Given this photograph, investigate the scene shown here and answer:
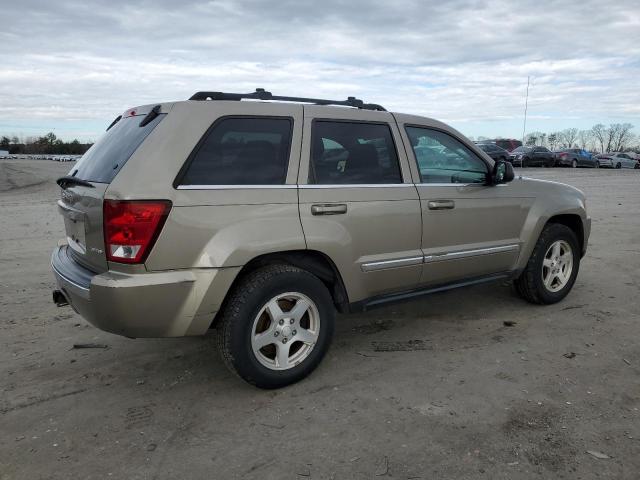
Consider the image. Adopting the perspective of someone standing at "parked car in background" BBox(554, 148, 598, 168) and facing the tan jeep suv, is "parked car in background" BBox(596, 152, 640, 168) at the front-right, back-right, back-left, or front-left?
back-left

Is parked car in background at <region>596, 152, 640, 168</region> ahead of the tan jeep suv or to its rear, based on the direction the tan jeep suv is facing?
ahead

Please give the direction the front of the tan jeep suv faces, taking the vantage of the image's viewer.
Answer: facing away from the viewer and to the right of the viewer

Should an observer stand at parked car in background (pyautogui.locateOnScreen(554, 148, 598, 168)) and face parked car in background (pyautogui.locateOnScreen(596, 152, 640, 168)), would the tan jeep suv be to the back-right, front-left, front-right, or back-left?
back-right

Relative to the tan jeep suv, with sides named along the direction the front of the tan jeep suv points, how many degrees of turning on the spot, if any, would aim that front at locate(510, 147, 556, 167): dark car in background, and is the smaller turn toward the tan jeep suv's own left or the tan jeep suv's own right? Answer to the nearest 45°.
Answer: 0° — it already faces it

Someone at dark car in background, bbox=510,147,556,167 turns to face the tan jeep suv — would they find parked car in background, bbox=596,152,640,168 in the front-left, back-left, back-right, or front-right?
back-left

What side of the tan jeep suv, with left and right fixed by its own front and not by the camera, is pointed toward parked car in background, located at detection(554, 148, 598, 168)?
front
